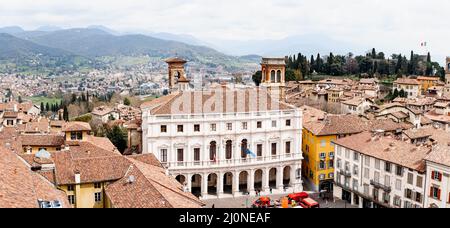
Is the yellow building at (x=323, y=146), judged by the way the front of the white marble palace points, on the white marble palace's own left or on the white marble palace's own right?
on the white marble palace's own left

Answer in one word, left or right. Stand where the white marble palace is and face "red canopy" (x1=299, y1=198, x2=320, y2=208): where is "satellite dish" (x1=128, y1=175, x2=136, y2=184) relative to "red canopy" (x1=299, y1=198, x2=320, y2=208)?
right

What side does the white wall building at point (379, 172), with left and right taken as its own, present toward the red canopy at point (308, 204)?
front

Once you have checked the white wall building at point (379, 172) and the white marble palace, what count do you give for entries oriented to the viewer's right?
0

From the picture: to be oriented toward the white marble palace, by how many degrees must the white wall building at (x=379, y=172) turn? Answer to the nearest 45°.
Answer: approximately 45° to its right

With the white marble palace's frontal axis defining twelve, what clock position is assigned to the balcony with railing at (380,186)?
The balcony with railing is roughly at 10 o'clock from the white marble palace.

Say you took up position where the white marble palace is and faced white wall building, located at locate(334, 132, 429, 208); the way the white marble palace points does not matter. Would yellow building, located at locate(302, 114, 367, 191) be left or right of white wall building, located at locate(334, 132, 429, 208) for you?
left

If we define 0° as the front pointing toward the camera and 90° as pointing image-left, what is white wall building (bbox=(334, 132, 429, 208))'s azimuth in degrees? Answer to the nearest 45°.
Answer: approximately 45°

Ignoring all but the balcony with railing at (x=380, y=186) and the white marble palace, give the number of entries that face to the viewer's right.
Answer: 0

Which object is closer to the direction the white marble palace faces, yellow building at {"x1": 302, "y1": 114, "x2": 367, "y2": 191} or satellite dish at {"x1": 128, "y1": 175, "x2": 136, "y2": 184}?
the satellite dish

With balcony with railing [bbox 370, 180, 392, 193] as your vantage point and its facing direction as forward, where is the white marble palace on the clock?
The white marble palace is roughly at 2 o'clock from the balcony with railing.

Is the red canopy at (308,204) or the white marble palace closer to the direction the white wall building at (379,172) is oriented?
the red canopy

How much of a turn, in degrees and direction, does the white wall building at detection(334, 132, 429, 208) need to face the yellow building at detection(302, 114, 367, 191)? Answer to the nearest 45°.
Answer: approximately 90° to its right

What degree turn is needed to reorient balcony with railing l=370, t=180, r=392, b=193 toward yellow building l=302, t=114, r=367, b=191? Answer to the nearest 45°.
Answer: approximately 90° to its right

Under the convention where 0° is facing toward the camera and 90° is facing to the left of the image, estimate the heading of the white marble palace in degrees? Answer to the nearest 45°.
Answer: approximately 0°

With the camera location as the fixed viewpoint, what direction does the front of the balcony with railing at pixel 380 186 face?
facing the viewer and to the left of the viewer

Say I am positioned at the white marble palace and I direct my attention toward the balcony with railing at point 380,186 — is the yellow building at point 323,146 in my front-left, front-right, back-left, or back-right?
front-left
